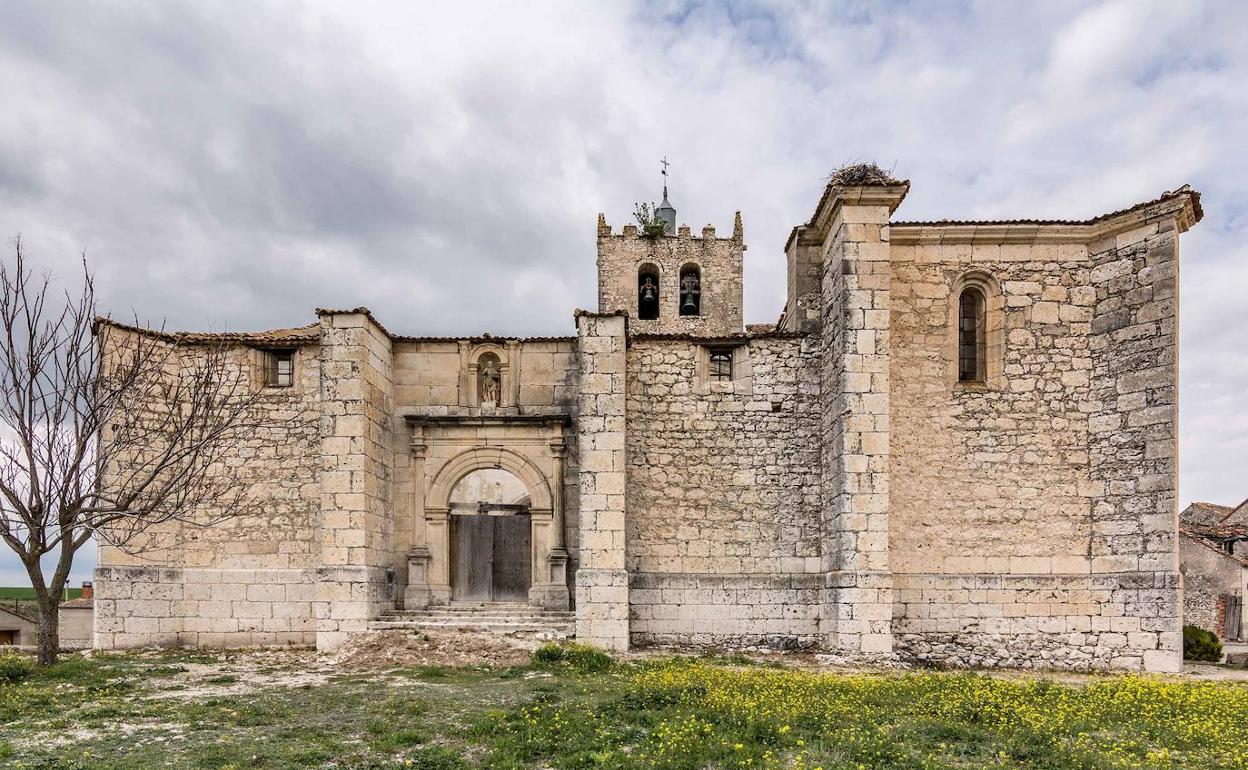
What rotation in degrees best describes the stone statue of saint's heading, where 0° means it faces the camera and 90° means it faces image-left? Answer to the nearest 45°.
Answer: approximately 0°

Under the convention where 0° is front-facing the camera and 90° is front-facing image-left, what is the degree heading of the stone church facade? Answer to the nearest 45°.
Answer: approximately 0°
